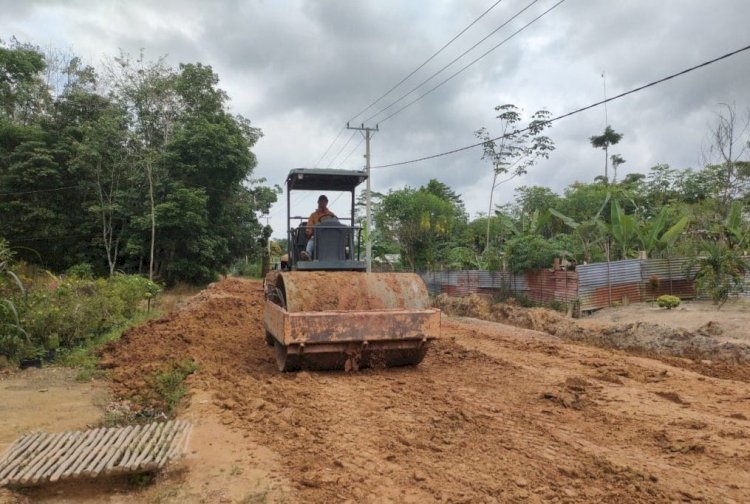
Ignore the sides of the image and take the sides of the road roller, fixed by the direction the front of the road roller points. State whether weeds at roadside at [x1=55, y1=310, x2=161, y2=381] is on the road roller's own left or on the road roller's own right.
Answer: on the road roller's own right

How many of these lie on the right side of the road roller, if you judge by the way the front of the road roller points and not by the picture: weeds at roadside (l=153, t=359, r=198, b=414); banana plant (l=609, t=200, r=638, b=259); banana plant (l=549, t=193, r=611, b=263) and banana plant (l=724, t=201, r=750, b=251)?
1

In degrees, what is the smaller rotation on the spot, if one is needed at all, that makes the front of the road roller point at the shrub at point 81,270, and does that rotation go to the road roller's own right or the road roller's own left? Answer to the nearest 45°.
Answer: approximately 135° to the road roller's own right

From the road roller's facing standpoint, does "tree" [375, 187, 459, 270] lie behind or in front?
behind

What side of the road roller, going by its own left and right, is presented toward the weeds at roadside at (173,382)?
right

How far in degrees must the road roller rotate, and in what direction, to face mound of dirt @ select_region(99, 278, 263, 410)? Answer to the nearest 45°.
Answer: approximately 135° to its right

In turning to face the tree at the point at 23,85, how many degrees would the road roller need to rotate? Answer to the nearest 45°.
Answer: approximately 135° to its right

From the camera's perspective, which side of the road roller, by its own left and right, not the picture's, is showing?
front

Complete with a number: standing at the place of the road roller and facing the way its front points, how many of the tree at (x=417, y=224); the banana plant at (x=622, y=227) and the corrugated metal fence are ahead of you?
0

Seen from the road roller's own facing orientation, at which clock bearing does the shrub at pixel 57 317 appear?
The shrub is roughly at 4 o'clock from the road roller.

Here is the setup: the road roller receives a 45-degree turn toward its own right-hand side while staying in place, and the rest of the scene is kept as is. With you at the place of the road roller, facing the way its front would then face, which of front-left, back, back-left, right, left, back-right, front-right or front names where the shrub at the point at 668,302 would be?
back

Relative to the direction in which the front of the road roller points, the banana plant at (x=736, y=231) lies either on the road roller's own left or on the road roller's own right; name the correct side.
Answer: on the road roller's own left

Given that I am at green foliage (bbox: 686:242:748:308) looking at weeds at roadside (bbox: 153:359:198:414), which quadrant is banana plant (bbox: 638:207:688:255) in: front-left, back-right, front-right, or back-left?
back-right

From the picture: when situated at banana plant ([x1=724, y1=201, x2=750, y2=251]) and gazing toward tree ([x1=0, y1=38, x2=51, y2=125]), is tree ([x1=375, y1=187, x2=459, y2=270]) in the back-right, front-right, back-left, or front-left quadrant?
front-right

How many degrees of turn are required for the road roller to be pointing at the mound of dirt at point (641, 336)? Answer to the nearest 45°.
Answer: approximately 135° to its left
